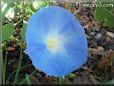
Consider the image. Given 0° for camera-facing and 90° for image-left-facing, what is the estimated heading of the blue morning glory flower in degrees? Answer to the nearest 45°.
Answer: approximately 0°
